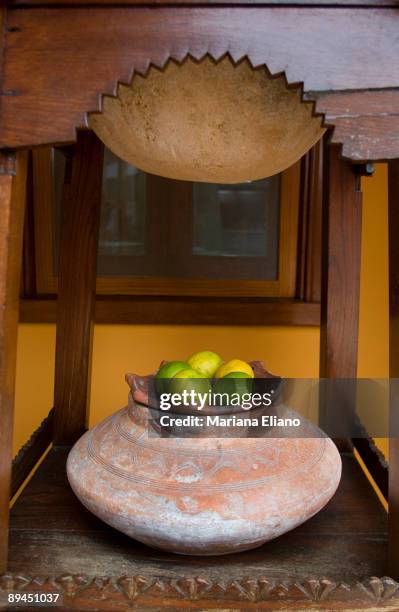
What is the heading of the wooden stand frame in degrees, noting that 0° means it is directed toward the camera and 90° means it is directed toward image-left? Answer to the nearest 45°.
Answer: approximately 0°

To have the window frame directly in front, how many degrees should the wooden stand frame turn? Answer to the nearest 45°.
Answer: approximately 180°
